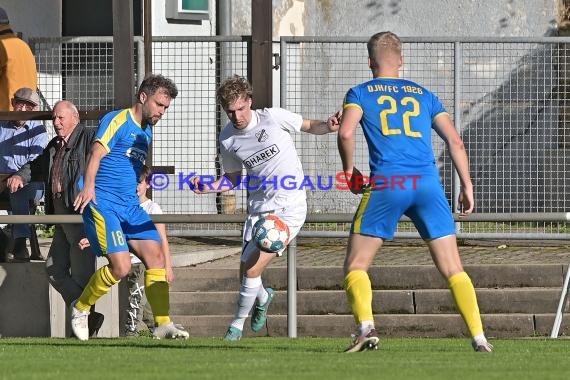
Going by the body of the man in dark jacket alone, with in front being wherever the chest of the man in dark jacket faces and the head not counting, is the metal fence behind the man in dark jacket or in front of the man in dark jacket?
behind
